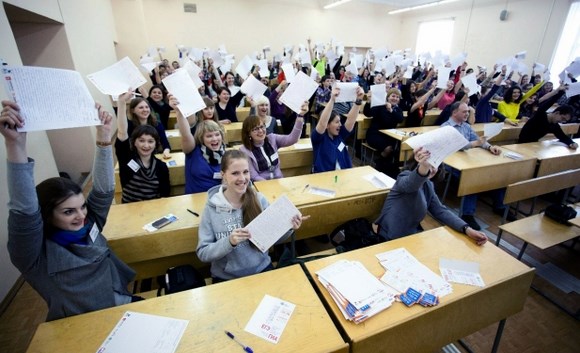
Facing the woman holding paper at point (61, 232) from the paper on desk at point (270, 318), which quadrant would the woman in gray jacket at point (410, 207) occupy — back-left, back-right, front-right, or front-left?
back-right

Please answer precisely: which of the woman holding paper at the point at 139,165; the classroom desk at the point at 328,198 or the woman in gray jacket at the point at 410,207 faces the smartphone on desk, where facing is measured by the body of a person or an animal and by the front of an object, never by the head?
the woman holding paper

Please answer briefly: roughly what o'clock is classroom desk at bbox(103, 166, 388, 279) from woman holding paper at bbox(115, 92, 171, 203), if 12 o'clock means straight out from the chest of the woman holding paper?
The classroom desk is roughly at 11 o'clock from the woman holding paper.

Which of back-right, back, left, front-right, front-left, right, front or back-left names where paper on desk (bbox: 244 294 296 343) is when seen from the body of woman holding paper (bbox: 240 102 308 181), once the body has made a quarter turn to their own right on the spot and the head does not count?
front-left

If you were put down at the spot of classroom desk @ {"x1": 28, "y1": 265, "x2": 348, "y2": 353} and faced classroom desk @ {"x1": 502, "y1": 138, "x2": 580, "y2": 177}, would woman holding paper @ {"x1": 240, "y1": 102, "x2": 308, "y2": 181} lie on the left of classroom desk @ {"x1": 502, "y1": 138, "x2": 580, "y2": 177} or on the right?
left

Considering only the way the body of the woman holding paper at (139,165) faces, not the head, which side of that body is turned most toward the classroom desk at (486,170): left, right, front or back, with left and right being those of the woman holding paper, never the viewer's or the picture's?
left

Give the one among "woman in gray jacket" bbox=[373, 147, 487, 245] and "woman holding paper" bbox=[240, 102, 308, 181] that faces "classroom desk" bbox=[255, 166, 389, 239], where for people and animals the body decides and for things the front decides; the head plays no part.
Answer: the woman holding paper

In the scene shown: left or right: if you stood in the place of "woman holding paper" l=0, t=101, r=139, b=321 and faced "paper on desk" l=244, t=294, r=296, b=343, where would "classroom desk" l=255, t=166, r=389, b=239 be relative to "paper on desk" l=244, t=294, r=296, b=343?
left
